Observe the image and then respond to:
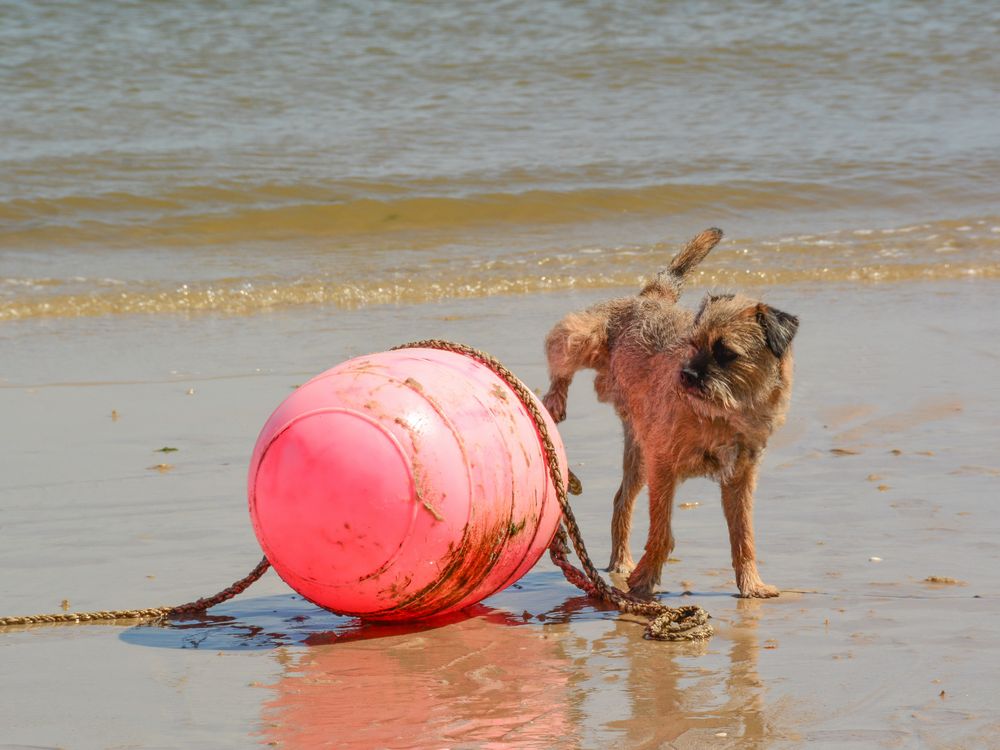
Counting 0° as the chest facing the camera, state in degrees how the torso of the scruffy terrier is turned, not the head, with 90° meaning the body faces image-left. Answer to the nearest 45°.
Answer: approximately 315°

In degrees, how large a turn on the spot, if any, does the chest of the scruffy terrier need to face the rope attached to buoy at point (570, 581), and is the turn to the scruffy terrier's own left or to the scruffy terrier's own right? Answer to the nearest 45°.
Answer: approximately 90° to the scruffy terrier's own right

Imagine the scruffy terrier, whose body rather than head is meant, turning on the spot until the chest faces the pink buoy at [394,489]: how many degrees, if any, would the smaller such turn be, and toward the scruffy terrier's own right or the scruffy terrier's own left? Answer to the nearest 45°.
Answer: approximately 90° to the scruffy terrier's own right
